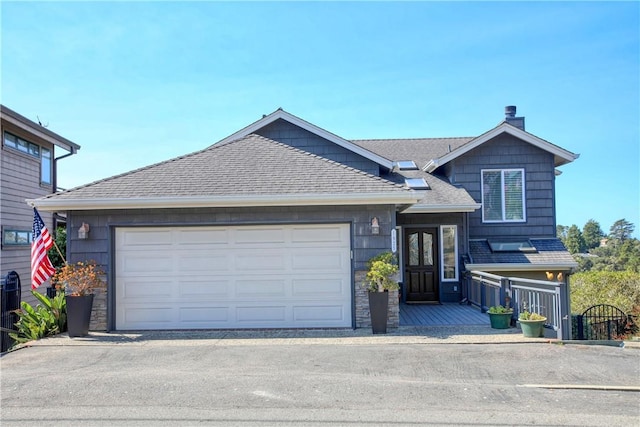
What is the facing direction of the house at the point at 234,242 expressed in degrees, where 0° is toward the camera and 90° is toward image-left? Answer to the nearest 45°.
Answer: approximately 0°

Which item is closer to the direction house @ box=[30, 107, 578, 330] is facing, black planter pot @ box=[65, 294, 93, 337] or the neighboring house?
the black planter pot

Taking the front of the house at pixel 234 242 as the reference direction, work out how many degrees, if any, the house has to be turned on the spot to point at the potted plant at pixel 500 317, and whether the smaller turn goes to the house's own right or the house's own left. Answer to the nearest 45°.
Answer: approximately 90° to the house's own left

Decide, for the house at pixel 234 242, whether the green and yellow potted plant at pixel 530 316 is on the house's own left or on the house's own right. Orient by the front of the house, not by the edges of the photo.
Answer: on the house's own left

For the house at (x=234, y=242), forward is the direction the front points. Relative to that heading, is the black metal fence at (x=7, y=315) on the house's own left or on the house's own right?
on the house's own right

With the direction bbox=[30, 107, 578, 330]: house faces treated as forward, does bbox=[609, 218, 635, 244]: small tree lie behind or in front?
behind

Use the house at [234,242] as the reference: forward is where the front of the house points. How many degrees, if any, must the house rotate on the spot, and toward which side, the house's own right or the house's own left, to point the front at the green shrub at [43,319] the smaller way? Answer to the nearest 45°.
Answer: approximately 90° to the house's own right

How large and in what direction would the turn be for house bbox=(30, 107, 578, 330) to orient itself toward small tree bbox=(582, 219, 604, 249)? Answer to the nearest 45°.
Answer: approximately 135° to its left
